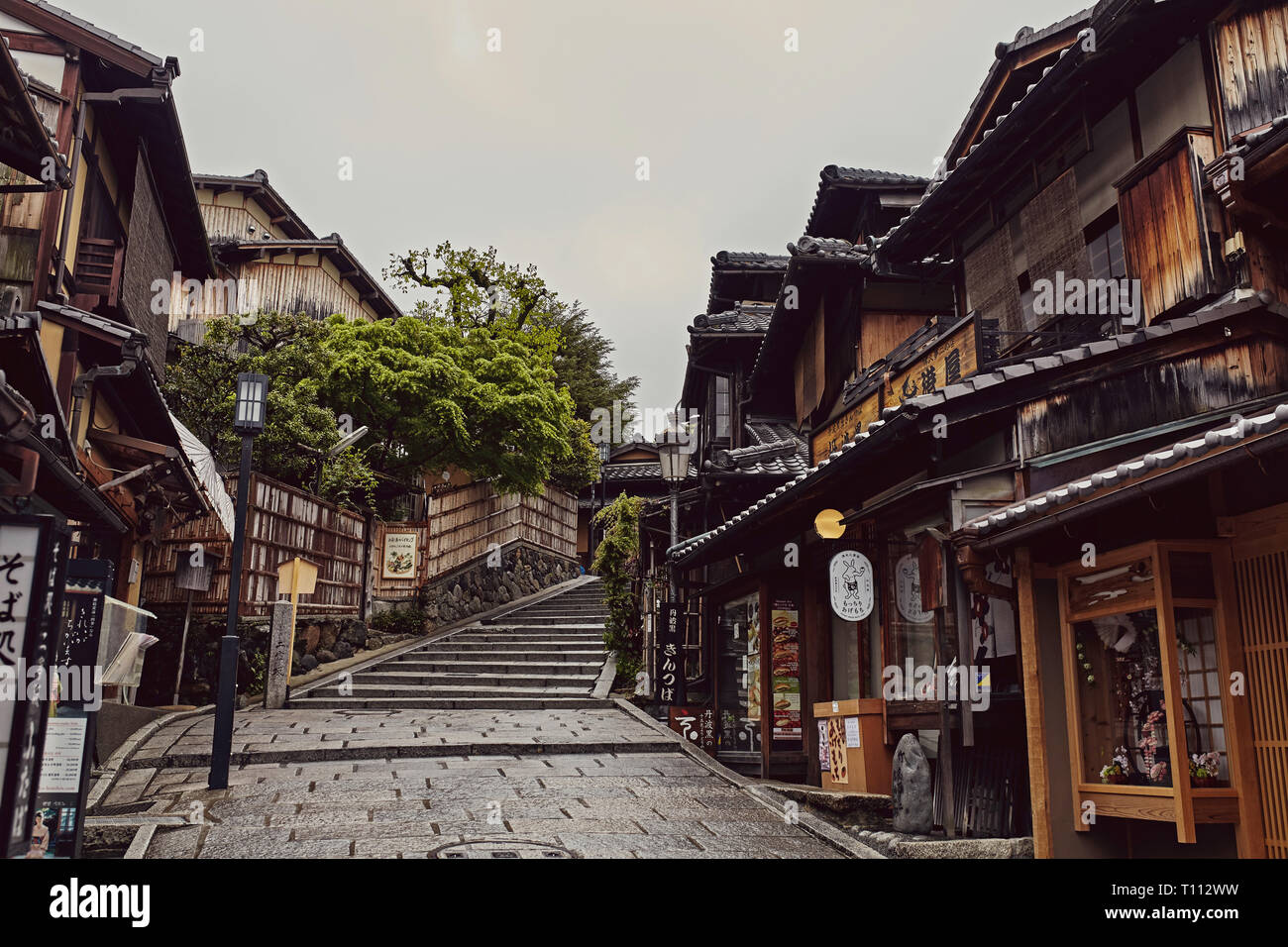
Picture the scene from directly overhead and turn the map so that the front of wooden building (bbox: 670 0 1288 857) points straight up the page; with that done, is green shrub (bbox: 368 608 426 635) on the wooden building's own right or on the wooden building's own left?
on the wooden building's own right

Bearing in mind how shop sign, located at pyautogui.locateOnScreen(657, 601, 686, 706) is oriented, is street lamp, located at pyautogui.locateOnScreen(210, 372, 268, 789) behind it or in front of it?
in front

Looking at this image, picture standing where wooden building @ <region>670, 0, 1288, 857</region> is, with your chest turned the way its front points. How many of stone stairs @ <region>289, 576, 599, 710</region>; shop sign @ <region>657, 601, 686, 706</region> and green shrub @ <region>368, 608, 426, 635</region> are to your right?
3

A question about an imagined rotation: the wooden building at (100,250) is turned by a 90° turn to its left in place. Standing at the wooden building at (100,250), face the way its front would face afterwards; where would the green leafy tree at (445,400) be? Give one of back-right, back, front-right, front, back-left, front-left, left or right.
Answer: front-right

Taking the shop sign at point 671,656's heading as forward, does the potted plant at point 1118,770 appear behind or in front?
in front

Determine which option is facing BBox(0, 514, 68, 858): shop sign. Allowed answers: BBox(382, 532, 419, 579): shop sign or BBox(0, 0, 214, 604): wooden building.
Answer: BBox(382, 532, 419, 579): shop sign

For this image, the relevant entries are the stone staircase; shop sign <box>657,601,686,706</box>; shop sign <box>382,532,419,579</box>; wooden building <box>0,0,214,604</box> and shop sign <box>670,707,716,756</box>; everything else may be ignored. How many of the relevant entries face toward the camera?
4

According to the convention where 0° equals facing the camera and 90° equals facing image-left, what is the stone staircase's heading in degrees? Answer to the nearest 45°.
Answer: approximately 0°

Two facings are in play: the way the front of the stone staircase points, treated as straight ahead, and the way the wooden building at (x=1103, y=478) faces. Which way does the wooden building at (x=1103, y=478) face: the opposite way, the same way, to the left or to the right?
to the right
